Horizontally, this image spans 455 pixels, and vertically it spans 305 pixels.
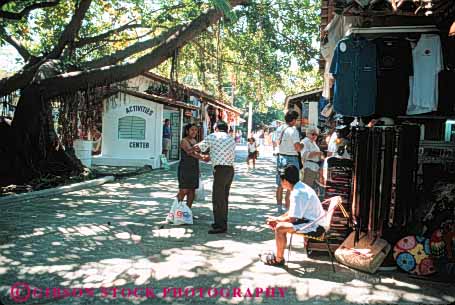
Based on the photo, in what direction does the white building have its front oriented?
toward the camera

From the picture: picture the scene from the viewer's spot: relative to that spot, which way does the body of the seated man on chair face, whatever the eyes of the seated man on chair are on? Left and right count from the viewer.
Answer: facing to the left of the viewer

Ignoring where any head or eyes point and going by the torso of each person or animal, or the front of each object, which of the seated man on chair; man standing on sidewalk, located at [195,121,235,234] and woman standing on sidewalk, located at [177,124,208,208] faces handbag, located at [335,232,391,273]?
the woman standing on sidewalk

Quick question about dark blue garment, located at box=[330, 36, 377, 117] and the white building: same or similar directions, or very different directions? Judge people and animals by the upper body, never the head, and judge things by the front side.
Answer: same or similar directions

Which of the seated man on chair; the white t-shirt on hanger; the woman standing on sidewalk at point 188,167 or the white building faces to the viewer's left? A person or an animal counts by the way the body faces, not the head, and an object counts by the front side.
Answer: the seated man on chair

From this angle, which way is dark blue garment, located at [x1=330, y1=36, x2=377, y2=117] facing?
toward the camera

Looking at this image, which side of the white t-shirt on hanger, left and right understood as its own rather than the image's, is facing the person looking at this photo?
front

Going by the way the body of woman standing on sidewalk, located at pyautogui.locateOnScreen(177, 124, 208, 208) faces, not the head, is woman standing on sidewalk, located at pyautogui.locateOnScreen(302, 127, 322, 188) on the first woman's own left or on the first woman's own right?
on the first woman's own left

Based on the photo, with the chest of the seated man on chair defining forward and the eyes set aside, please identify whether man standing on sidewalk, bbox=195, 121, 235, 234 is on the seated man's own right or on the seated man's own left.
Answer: on the seated man's own right

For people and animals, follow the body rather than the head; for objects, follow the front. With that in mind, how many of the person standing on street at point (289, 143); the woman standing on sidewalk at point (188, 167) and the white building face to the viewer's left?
0

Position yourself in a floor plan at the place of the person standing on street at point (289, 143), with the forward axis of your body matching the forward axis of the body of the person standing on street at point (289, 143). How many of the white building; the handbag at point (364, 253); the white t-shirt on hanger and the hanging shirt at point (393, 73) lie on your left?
1

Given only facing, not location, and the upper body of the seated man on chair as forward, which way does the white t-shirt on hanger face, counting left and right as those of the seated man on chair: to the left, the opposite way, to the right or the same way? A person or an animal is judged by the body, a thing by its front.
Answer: to the left

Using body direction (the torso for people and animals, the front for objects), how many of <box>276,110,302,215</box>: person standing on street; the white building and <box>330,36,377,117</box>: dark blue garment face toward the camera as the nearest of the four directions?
2

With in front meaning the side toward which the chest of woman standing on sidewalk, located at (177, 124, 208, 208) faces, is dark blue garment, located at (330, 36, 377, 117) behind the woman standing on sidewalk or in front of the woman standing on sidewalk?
in front

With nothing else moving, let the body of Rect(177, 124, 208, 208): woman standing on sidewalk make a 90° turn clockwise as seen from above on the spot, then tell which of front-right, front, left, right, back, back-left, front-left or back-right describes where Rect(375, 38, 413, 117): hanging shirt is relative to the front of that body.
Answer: left

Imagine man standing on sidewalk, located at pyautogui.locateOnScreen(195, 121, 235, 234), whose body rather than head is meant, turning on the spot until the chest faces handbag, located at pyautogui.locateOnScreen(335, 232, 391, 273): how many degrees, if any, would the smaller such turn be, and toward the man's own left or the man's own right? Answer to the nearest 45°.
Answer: approximately 180°
